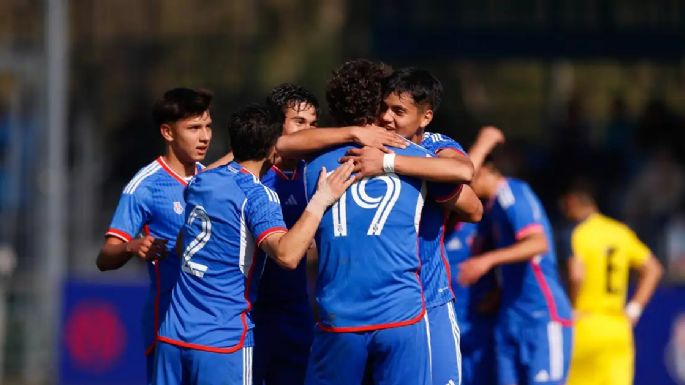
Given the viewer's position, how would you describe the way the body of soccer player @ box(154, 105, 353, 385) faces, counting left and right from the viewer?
facing away from the viewer and to the right of the viewer

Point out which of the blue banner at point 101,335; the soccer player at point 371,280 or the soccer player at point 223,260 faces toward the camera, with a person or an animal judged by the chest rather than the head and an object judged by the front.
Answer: the blue banner

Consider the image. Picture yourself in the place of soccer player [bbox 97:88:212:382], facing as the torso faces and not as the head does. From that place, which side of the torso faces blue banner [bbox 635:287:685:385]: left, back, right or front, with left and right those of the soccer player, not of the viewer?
left

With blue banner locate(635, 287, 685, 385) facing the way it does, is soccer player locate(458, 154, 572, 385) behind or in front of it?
in front

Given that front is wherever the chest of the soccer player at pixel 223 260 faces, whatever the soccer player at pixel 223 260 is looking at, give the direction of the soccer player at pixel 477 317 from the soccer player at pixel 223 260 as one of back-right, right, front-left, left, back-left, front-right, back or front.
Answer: front

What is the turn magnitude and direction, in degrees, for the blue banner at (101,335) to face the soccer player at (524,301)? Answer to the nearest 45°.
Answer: approximately 45° to its left

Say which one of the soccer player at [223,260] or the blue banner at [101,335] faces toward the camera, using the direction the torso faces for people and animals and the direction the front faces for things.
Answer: the blue banner

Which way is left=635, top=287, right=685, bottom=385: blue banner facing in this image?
toward the camera

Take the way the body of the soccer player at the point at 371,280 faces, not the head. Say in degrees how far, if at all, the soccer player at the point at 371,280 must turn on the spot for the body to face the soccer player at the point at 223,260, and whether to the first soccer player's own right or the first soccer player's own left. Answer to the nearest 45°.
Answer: approximately 90° to the first soccer player's own left

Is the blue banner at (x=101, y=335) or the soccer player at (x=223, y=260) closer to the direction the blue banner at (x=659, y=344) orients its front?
the soccer player

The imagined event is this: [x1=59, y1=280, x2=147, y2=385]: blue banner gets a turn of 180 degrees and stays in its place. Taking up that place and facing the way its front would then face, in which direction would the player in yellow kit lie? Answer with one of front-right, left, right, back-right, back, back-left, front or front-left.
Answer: back-right

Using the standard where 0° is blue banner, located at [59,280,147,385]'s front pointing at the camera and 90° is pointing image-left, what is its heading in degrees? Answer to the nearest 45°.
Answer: approximately 0°

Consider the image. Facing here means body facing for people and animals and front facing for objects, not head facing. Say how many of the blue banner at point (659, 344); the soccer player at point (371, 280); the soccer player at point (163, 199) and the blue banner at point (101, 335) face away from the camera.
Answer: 1

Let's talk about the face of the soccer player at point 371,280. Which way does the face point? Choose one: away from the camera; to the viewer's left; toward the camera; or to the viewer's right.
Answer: away from the camera

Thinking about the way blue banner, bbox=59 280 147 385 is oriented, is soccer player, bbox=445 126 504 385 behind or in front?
in front

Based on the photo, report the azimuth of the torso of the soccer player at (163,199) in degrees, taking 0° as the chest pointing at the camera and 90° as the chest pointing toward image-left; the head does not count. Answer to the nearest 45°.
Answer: approximately 315°

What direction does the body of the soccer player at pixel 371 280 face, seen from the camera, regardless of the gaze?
away from the camera

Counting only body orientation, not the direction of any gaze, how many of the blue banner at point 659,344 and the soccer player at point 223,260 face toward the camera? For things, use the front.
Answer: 1
